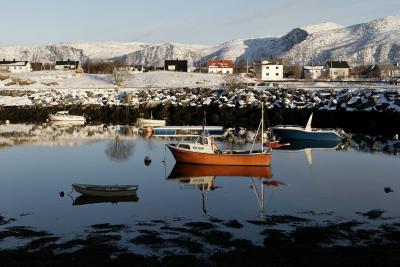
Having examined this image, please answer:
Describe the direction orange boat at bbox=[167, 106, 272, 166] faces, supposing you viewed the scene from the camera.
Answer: facing to the left of the viewer
